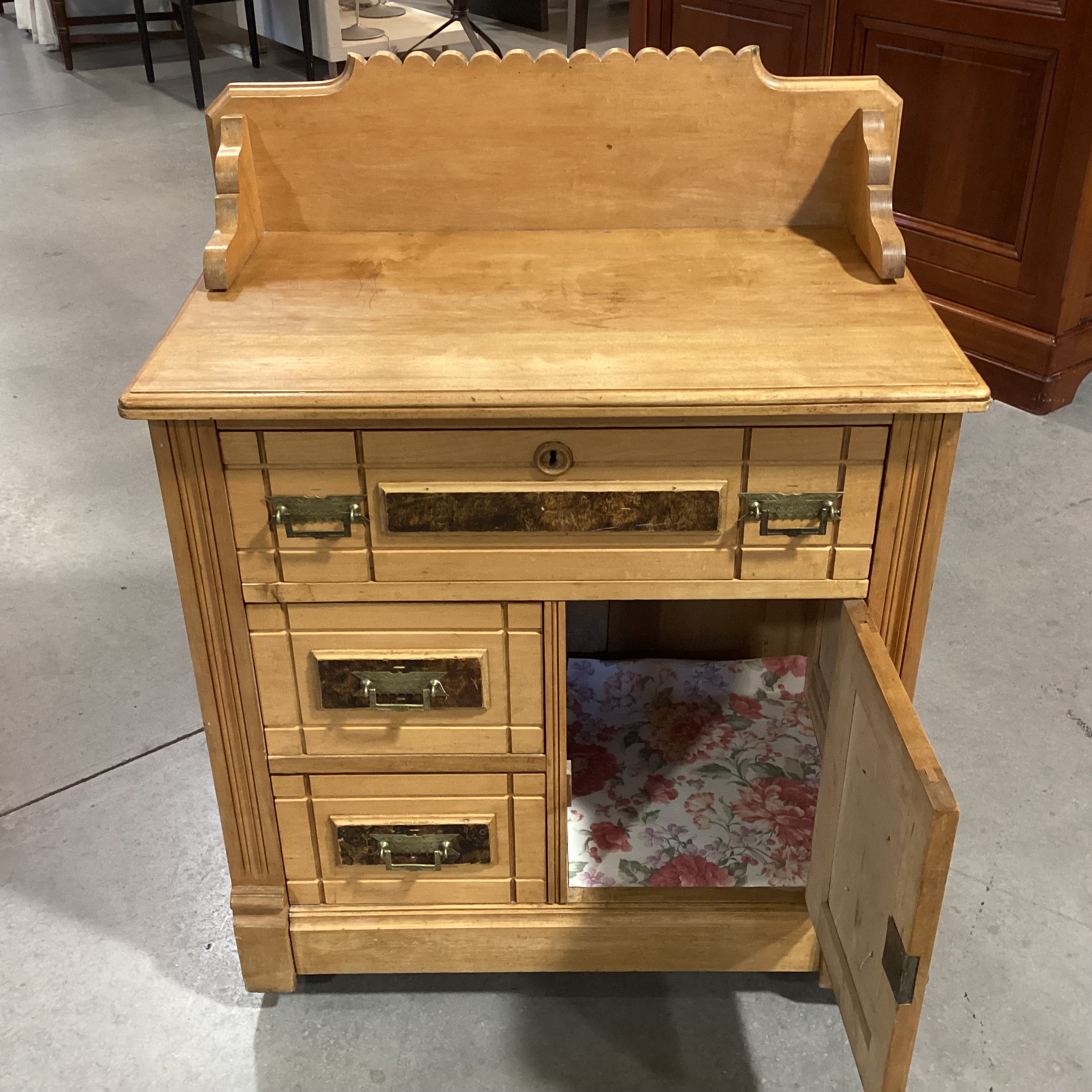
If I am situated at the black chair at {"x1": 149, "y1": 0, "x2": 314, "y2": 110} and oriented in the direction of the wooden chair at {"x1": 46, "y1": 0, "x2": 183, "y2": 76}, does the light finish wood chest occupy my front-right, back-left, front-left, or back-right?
back-left

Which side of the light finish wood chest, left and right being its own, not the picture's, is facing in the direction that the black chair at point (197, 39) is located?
back

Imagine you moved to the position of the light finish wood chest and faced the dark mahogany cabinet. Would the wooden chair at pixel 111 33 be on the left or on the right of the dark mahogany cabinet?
left

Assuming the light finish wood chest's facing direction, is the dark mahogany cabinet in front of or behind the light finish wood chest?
behind

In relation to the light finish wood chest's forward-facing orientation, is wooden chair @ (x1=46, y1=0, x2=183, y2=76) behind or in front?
behind

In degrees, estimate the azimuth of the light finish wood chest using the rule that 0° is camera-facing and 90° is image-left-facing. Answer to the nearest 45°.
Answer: approximately 0°

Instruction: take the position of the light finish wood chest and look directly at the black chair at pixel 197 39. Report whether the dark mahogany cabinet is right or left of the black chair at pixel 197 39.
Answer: right
